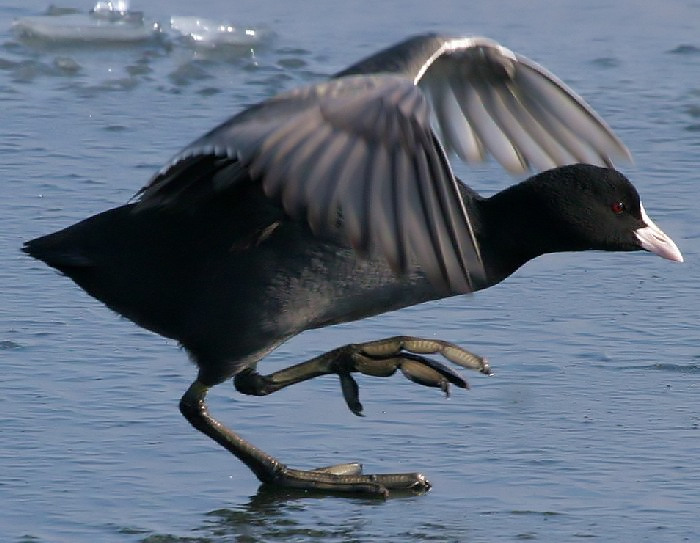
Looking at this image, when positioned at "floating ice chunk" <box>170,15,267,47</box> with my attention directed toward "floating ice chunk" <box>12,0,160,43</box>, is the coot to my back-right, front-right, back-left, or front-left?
back-left

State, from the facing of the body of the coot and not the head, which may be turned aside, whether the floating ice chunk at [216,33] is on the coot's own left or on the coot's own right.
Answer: on the coot's own left

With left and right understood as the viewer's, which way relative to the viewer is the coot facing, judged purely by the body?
facing to the right of the viewer

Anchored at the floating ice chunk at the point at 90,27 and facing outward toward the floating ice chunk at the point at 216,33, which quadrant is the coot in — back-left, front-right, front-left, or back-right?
front-right

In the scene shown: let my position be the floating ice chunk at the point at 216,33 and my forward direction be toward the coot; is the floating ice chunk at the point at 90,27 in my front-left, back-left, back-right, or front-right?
back-right

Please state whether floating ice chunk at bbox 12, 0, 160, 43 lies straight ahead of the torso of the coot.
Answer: no
